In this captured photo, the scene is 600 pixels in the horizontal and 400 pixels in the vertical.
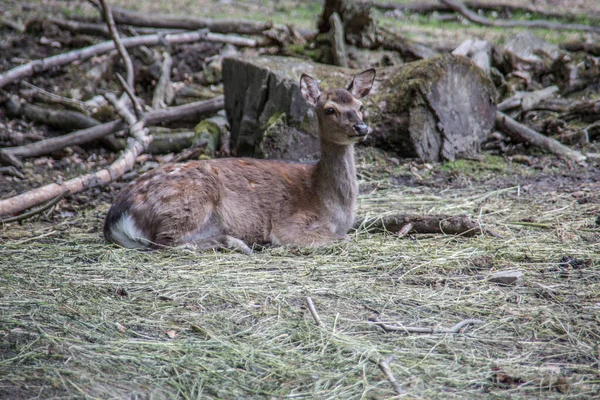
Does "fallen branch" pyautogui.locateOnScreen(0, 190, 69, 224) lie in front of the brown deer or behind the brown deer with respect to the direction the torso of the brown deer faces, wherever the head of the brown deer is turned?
behind

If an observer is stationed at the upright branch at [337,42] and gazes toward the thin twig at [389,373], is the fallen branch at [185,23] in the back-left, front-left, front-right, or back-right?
back-right

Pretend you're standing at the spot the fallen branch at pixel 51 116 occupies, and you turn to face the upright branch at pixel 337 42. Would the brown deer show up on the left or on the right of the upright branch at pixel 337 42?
right

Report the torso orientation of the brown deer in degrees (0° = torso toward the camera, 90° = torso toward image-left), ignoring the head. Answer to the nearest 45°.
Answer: approximately 270°

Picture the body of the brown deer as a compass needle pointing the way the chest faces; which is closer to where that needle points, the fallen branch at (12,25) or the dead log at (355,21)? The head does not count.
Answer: the dead log

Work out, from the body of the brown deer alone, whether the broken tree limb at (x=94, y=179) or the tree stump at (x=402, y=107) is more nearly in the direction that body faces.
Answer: the tree stump

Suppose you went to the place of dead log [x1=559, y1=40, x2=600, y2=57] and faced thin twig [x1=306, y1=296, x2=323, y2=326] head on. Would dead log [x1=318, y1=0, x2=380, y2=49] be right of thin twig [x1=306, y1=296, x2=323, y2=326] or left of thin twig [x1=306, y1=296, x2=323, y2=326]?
right
